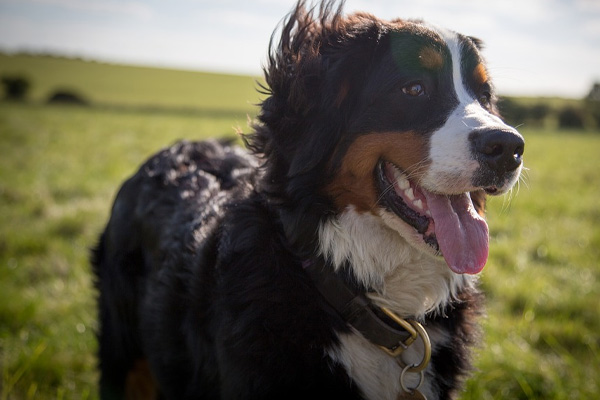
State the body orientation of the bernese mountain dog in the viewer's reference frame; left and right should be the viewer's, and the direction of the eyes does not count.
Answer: facing the viewer and to the right of the viewer
